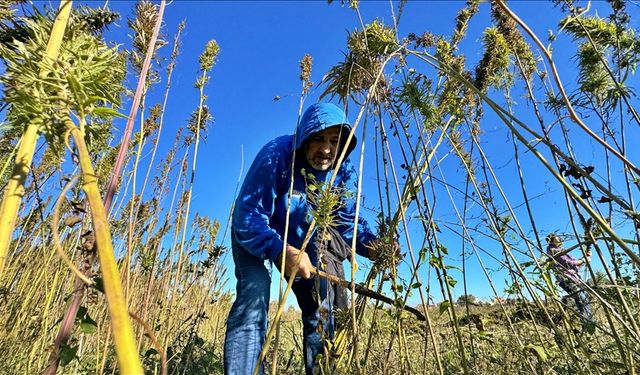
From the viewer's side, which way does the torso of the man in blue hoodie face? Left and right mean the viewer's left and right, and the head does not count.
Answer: facing the viewer and to the right of the viewer

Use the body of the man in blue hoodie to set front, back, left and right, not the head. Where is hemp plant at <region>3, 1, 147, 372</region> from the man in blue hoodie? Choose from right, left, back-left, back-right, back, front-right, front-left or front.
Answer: front-right
